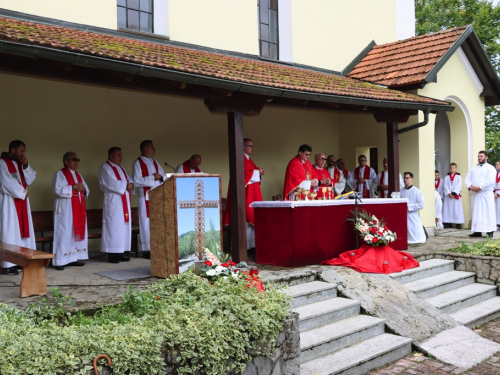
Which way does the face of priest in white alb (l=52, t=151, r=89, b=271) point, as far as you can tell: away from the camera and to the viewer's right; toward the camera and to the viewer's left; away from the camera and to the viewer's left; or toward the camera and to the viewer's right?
toward the camera and to the viewer's right

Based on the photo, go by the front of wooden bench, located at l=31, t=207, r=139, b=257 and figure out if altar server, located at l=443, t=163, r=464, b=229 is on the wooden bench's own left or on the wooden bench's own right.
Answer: on the wooden bench's own left

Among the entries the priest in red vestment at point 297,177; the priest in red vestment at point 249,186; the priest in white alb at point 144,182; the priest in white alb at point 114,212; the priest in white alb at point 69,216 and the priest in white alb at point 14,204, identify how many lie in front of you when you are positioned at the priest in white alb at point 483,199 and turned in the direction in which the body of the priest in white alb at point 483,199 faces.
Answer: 6

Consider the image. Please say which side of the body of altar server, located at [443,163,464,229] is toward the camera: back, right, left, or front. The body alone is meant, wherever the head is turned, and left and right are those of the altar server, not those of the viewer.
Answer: front

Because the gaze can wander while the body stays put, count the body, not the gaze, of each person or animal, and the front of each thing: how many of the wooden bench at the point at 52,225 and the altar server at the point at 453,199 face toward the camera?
2

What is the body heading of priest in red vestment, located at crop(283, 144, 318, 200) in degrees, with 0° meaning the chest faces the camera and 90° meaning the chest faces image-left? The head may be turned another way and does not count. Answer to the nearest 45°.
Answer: approximately 315°

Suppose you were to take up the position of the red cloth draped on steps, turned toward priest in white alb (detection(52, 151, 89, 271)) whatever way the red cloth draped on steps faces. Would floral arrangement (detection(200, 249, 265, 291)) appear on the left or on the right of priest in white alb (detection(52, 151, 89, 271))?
left

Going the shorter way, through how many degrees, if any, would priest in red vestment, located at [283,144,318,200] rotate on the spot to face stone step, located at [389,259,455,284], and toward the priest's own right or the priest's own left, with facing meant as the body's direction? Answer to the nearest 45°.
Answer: approximately 45° to the priest's own left
